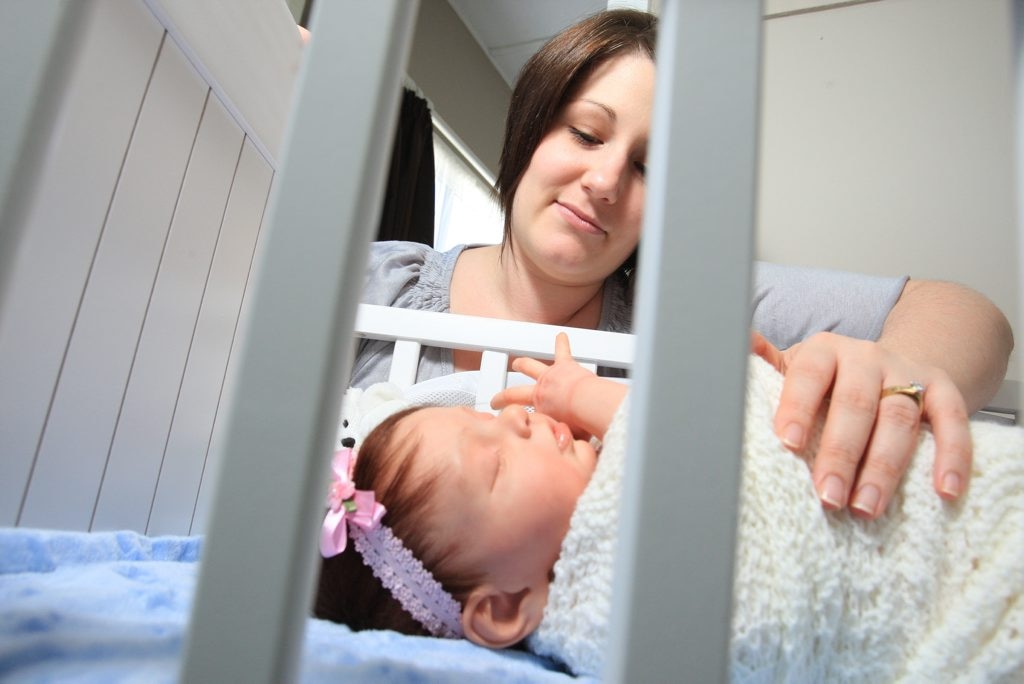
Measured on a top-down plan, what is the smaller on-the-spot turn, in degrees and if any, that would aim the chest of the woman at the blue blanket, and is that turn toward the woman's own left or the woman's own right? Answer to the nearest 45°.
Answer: approximately 45° to the woman's own right

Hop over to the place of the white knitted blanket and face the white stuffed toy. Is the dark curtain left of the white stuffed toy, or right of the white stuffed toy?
right

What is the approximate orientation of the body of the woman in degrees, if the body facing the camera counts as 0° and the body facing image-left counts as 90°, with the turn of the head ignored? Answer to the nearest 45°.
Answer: approximately 0°

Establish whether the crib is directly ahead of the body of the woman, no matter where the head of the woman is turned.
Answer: yes

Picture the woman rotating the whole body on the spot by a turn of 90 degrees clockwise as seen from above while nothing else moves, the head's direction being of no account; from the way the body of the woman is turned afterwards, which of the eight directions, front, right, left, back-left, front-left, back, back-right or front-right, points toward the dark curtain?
front-right

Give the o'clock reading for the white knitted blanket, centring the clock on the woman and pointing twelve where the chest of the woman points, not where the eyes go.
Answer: The white knitted blanket is roughly at 11 o'clock from the woman.
